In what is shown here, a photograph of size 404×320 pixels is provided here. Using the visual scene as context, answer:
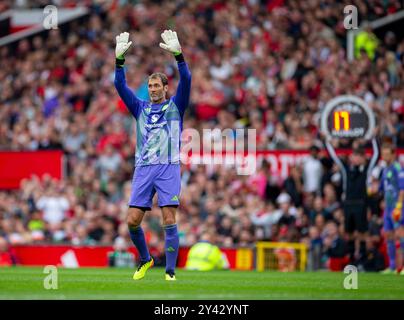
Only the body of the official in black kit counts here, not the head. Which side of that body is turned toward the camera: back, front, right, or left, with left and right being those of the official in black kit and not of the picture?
front

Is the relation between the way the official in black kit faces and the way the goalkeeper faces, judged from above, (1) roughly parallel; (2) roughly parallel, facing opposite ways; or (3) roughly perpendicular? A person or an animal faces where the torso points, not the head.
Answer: roughly parallel

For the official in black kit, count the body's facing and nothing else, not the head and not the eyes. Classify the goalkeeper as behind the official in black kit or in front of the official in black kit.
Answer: in front

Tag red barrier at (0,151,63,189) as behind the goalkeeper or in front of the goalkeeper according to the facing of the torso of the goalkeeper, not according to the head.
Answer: behind

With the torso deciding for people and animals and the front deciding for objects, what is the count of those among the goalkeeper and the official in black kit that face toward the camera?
2

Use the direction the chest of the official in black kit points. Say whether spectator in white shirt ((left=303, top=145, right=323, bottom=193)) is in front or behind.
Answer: behind

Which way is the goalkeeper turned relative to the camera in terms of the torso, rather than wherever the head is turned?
toward the camera
